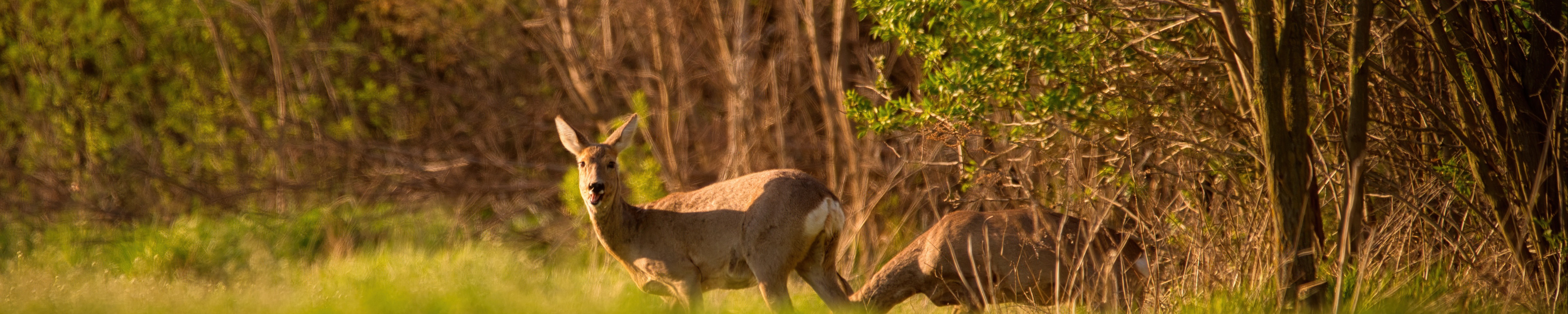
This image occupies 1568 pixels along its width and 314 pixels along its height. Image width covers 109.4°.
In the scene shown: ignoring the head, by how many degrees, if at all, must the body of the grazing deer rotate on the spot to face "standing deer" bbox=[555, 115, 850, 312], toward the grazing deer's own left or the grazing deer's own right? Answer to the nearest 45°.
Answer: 0° — it already faces it

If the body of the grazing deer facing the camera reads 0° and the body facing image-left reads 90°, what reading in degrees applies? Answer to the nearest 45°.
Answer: approximately 90°

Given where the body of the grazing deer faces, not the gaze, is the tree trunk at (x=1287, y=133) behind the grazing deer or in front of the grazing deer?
behind
